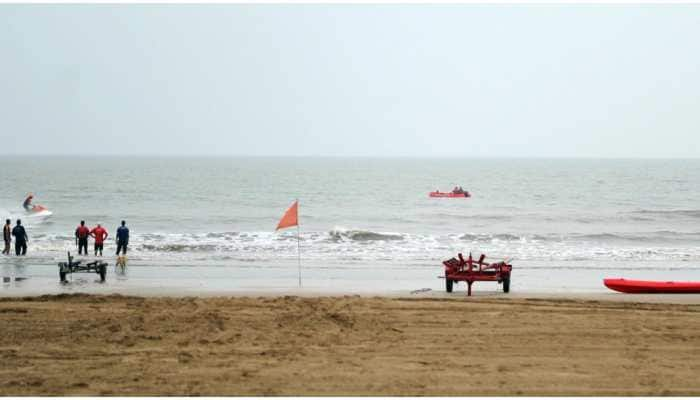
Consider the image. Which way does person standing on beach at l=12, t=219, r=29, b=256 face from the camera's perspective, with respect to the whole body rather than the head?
away from the camera

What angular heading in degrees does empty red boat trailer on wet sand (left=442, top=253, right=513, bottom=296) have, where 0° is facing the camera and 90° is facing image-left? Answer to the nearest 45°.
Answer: approximately 0°

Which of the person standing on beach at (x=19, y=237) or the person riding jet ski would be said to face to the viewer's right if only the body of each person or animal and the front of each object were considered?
the person riding jet ski

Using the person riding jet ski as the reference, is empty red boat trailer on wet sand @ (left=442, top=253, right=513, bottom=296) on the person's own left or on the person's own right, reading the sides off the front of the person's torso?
on the person's own right

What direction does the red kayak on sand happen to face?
to the viewer's left

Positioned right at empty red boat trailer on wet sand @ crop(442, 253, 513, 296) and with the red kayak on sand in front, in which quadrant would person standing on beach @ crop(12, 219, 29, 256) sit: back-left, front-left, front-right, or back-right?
back-left

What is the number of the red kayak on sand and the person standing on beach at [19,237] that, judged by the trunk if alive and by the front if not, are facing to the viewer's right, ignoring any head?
0

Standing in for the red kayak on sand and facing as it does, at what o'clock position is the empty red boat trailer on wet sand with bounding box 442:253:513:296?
The empty red boat trailer on wet sand is roughly at 11 o'clock from the red kayak on sand.

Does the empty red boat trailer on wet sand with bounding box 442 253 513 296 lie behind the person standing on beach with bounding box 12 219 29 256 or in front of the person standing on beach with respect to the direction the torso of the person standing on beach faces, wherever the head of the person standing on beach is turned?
behind

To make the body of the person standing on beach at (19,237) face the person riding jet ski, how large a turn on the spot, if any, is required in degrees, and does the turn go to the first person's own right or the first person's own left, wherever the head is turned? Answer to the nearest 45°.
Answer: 0° — they already face them

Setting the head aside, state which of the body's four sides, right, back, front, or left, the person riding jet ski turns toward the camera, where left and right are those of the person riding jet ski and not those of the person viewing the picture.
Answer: right

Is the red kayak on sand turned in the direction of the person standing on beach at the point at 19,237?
yes

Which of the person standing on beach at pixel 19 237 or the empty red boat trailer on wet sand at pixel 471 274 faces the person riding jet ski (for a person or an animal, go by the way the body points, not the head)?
the person standing on beach

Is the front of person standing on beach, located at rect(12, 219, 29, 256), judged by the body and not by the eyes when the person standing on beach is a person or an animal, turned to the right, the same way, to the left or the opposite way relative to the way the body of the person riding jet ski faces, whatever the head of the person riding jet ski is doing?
to the left

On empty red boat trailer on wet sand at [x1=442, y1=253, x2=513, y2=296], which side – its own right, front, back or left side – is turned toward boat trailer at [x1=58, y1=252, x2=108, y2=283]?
right

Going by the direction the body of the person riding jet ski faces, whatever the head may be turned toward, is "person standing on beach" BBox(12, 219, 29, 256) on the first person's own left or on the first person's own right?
on the first person's own right
